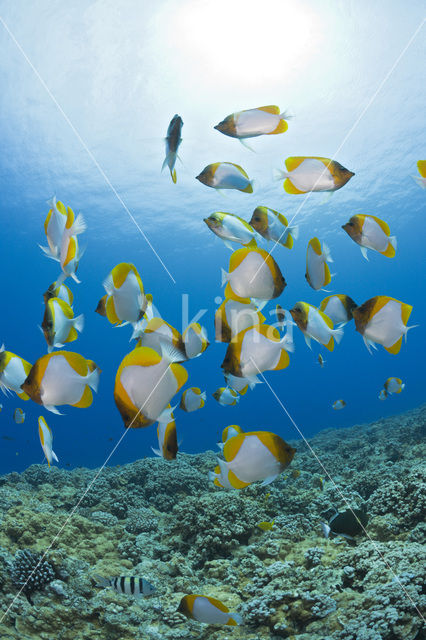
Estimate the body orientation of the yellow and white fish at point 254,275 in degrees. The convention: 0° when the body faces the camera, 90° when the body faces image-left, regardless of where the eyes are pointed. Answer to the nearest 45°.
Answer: approximately 270°

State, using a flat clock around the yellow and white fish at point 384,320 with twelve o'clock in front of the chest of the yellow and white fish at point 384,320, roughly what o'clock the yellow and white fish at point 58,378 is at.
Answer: the yellow and white fish at point 58,378 is roughly at 11 o'clock from the yellow and white fish at point 384,320.

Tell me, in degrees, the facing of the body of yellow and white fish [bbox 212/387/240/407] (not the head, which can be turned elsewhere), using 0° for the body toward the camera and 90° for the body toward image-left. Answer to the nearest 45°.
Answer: approximately 90°

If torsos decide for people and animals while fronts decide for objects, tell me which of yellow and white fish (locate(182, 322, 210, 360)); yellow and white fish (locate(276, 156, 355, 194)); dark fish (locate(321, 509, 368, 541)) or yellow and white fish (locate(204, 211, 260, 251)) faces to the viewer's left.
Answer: yellow and white fish (locate(204, 211, 260, 251))
